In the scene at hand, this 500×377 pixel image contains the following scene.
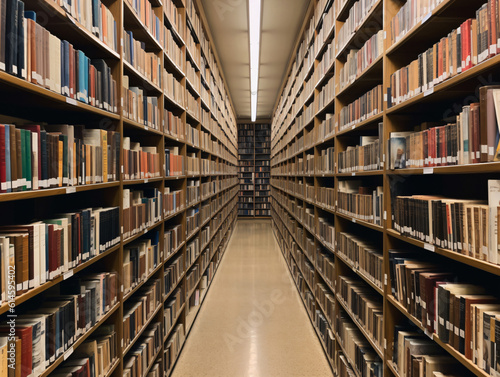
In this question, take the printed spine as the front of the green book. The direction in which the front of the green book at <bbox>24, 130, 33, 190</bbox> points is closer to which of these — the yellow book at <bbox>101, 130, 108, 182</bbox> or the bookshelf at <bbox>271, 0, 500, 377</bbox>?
the bookshelf

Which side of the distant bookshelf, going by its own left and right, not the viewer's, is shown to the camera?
front

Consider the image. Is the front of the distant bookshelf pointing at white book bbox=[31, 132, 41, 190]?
yes

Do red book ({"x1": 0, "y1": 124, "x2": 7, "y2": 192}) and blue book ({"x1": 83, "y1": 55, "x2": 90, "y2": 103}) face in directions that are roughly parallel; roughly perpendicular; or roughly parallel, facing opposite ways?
roughly parallel

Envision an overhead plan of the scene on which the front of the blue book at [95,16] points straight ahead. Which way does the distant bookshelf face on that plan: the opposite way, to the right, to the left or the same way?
to the right

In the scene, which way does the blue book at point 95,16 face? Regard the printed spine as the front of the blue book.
to the viewer's right

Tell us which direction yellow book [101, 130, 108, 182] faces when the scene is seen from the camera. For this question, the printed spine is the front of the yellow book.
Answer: facing to the right of the viewer

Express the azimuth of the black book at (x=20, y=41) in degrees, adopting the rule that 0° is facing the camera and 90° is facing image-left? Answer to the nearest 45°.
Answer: approximately 270°

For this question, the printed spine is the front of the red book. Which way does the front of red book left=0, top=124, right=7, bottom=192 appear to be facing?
to the viewer's right
